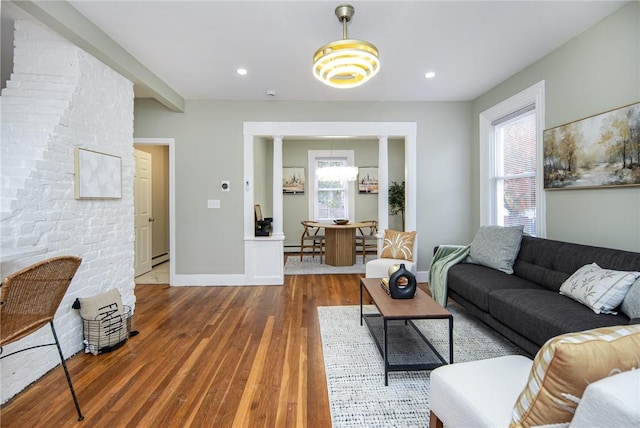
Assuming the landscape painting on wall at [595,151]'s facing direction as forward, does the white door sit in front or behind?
in front

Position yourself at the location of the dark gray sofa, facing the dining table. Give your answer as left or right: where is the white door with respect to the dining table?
left

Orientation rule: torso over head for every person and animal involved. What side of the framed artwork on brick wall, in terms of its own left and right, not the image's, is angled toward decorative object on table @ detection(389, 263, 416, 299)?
front

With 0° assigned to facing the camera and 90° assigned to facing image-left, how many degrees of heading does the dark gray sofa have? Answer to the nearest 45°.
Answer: approximately 45°

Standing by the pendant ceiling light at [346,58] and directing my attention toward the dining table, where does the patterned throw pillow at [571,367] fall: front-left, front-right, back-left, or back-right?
back-right

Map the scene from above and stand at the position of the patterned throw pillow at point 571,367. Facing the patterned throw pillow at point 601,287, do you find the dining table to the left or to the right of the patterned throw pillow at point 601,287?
left

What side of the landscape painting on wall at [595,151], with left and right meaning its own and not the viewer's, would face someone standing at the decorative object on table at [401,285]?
front

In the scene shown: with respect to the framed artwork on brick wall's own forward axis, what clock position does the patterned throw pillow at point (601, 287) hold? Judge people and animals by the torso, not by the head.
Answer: The patterned throw pillow is roughly at 12 o'clock from the framed artwork on brick wall.

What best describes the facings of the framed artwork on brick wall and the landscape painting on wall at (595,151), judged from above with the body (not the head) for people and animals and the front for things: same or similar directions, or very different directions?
very different directions
